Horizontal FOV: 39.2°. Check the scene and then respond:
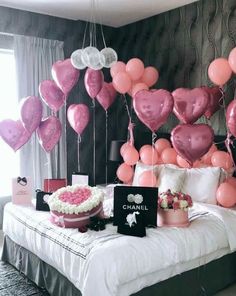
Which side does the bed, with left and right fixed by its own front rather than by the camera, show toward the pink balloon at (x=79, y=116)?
right

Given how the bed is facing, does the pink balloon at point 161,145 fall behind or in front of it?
behind

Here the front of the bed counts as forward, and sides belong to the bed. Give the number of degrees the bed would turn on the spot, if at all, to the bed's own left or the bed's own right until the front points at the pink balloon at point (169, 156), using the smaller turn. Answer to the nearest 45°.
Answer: approximately 135° to the bed's own right

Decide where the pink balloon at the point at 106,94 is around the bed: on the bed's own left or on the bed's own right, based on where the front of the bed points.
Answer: on the bed's own right

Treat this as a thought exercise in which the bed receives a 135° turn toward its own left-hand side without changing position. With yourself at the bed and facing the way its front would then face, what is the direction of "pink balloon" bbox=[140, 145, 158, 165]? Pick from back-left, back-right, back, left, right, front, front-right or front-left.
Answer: left

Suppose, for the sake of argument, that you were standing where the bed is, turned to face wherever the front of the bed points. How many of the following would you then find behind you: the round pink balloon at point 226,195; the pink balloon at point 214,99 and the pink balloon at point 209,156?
3

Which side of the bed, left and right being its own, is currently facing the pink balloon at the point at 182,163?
back

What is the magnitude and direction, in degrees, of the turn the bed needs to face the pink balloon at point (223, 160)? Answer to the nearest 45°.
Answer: approximately 180°

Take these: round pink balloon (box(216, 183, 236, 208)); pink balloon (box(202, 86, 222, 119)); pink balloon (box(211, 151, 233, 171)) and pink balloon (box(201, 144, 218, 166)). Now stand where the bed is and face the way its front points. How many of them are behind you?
4

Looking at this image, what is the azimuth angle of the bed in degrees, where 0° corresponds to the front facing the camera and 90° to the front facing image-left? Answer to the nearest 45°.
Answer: approximately 45°

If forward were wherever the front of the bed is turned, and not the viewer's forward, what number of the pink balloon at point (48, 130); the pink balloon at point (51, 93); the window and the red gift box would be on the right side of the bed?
4

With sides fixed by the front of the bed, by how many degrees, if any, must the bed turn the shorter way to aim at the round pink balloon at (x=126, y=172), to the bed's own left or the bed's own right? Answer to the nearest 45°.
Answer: approximately 135° to the bed's own right
